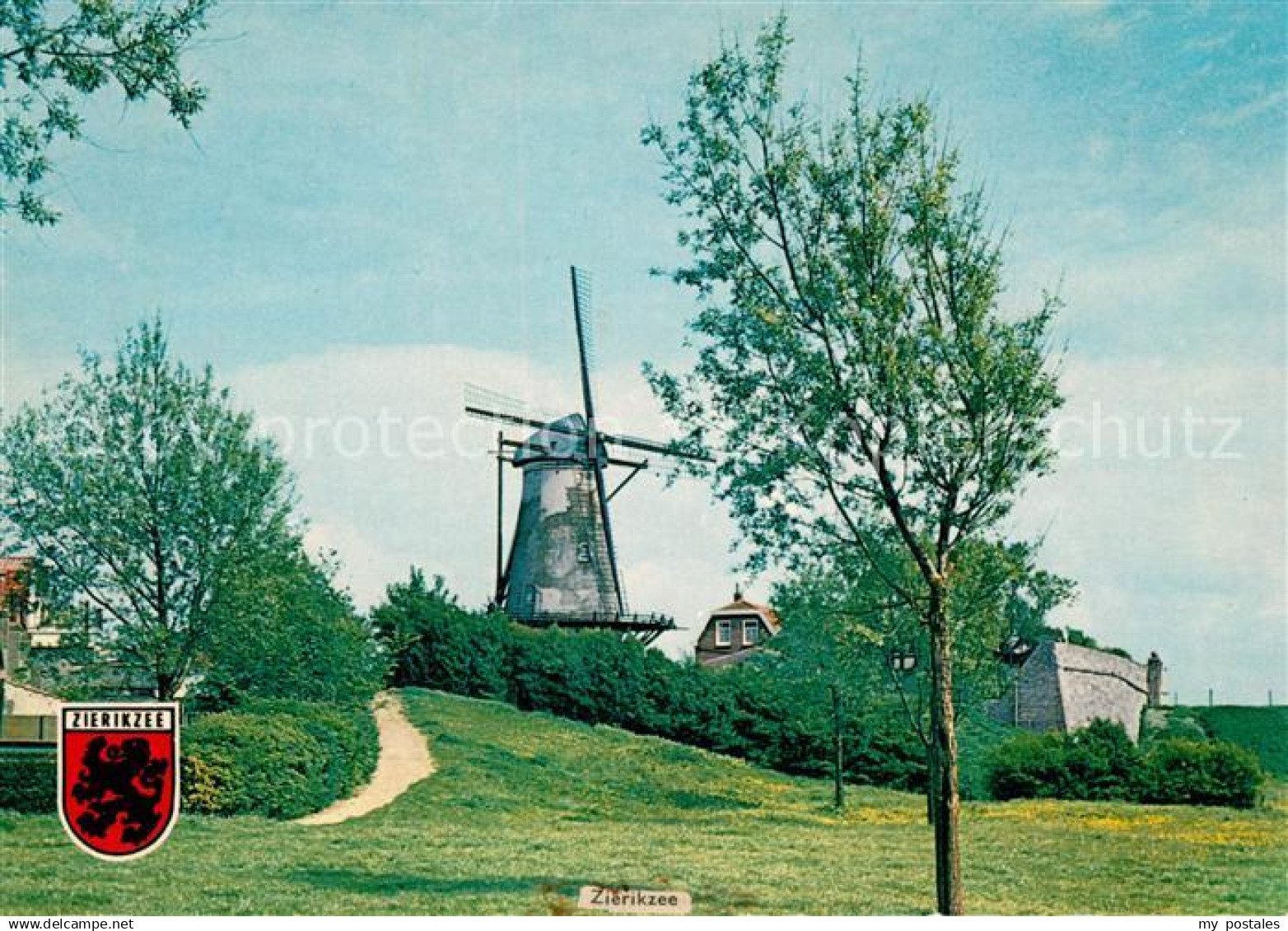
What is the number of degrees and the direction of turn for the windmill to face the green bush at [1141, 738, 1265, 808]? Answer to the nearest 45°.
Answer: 0° — it already faces it

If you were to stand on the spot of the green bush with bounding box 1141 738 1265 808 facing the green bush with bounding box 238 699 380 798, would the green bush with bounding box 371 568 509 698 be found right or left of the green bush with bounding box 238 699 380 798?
right

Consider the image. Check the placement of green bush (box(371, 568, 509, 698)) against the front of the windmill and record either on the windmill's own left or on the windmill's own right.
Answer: on the windmill's own right

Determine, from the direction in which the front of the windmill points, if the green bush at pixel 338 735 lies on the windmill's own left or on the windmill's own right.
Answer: on the windmill's own right

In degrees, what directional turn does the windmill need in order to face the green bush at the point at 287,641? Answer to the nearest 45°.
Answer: approximately 45° to its right

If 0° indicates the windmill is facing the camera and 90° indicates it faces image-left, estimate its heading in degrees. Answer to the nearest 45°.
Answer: approximately 315°

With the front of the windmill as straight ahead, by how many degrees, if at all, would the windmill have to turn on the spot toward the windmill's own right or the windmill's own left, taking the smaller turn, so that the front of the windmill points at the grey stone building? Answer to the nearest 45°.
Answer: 0° — it already faces it
